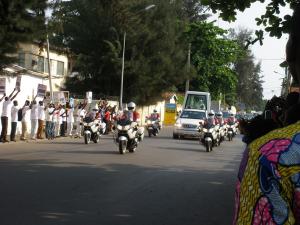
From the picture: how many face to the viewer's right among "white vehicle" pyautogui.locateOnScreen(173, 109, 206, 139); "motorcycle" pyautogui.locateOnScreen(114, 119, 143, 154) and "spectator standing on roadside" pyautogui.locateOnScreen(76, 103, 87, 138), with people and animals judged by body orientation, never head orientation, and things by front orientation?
1

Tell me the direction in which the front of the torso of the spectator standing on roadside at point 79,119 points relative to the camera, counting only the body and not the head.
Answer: to the viewer's right

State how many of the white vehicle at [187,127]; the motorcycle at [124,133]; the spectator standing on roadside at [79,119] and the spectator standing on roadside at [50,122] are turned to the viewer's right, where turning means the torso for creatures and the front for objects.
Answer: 2

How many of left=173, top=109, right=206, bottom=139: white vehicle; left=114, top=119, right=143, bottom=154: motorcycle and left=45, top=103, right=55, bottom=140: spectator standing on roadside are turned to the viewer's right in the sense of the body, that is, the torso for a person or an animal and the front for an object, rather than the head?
1

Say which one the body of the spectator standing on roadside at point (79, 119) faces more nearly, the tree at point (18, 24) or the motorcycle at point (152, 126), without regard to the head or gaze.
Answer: the motorcycle

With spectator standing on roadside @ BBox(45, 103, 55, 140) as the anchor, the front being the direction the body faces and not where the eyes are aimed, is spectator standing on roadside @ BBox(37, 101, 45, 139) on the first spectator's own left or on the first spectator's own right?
on the first spectator's own right

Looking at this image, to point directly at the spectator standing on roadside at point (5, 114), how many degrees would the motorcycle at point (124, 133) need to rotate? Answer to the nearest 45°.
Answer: approximately 90° to its right

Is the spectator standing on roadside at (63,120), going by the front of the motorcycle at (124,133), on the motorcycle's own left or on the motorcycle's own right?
on the motorcycle's own right

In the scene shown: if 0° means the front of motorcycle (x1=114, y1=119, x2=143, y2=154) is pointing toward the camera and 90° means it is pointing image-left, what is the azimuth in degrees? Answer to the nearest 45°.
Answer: approximately 45°

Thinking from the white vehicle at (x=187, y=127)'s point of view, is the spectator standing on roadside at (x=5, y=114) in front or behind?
in front

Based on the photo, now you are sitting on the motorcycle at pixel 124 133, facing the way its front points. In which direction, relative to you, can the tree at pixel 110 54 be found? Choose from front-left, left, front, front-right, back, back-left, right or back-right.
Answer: back-right

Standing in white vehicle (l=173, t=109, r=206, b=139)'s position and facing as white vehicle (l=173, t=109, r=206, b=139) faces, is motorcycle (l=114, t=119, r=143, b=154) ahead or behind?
ahead

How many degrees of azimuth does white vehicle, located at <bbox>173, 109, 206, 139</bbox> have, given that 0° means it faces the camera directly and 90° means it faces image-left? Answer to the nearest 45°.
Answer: approximately 45°

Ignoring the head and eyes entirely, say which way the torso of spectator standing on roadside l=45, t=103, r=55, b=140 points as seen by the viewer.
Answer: to the viewer's right
